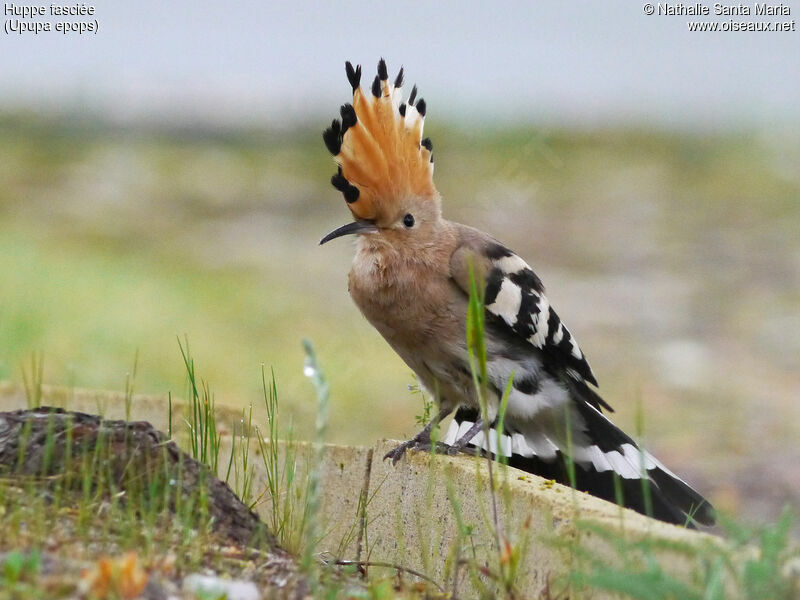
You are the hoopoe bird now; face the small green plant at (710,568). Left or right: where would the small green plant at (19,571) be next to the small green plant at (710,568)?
right

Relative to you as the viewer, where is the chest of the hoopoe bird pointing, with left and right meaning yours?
facing the viewer and to the left of the viewer

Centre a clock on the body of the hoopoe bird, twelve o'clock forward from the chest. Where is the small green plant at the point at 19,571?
The small green plant is roughly at 11 o'clock from the hoopoe bird.

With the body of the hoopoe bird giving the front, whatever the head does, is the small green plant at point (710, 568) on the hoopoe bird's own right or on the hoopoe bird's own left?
on the hoopoe bird's own left
